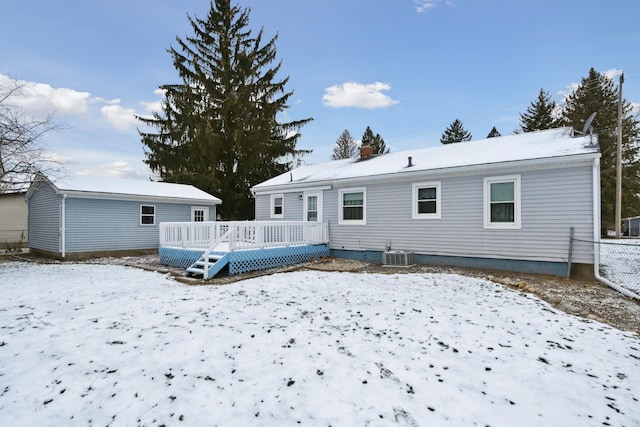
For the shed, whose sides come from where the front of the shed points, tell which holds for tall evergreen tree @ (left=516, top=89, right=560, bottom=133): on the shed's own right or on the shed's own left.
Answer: on the shed's own left

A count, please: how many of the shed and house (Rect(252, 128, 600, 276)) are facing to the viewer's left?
0

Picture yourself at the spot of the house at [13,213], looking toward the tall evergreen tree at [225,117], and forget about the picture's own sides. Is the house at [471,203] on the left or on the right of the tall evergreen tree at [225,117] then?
right

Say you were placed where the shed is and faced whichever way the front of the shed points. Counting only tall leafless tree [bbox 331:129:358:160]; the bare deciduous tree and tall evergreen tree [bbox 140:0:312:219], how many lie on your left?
2

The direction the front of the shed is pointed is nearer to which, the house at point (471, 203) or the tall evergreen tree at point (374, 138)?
the house

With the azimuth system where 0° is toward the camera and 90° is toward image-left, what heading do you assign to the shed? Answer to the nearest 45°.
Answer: approximately 315°

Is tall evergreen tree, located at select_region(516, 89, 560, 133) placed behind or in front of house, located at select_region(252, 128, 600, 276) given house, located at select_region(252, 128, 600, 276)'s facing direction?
in front

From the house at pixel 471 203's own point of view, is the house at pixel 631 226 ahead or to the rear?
ahead

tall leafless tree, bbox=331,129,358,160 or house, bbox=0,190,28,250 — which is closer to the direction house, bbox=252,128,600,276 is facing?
the tall leafless tree

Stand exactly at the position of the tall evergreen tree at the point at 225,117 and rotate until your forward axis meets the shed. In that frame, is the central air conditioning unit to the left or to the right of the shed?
left

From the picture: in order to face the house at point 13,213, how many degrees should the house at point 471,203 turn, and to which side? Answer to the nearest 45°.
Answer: approximately 135° to its left

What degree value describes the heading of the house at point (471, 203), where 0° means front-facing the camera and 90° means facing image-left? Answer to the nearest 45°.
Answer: approximately 225°

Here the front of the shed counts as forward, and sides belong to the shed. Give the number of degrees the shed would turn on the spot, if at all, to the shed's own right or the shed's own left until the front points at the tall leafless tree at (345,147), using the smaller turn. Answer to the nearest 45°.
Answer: approximately 90° to the shed's own left
